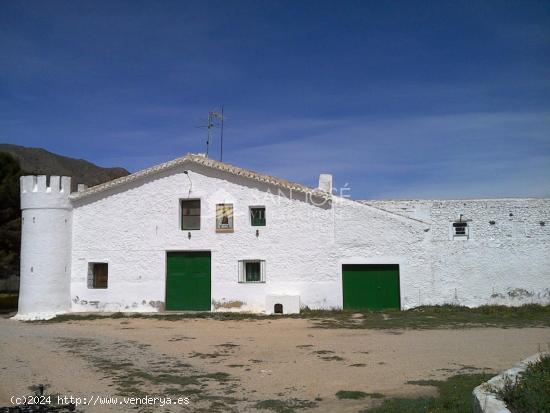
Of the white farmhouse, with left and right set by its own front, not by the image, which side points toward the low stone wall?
front

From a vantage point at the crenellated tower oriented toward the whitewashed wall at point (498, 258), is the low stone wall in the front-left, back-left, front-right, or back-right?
front-right

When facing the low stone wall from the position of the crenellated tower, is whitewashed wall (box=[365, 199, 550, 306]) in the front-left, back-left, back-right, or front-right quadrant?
front-left

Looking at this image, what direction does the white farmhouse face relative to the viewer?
toward the camera
